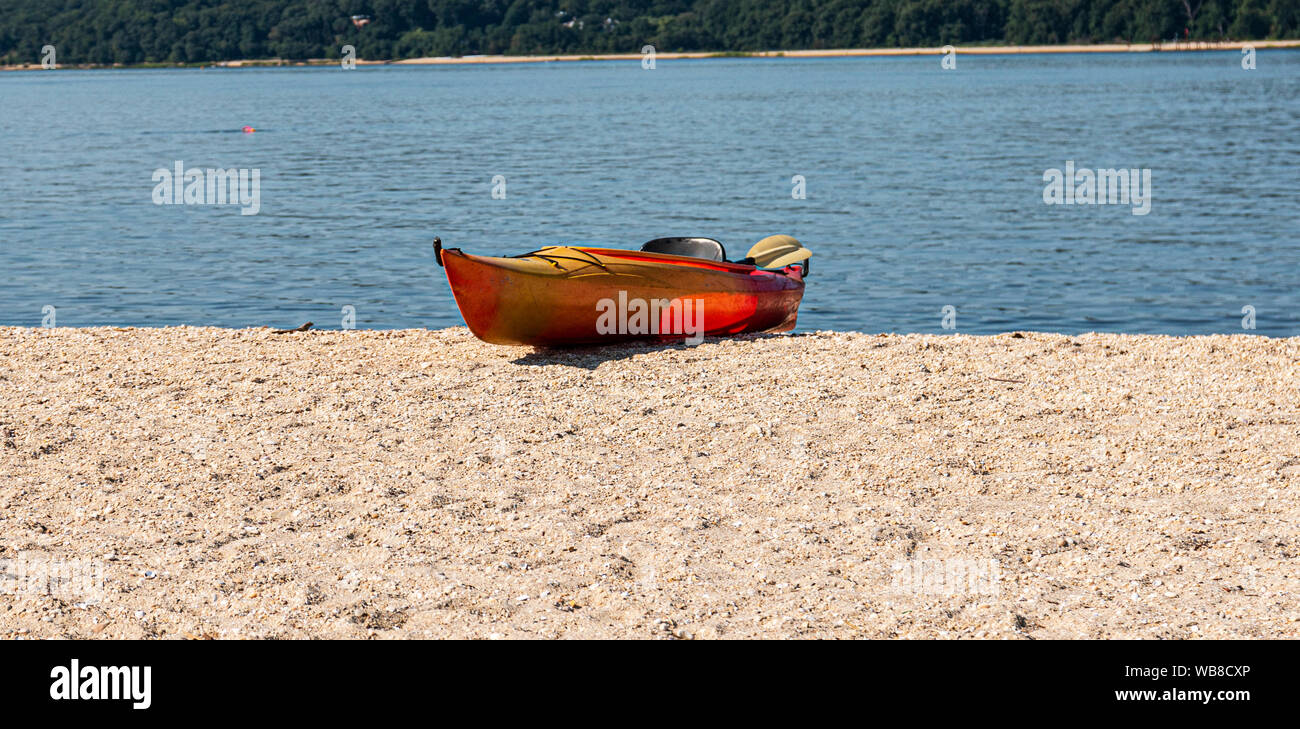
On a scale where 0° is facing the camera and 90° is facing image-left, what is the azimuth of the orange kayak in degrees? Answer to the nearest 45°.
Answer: approximately 45°
